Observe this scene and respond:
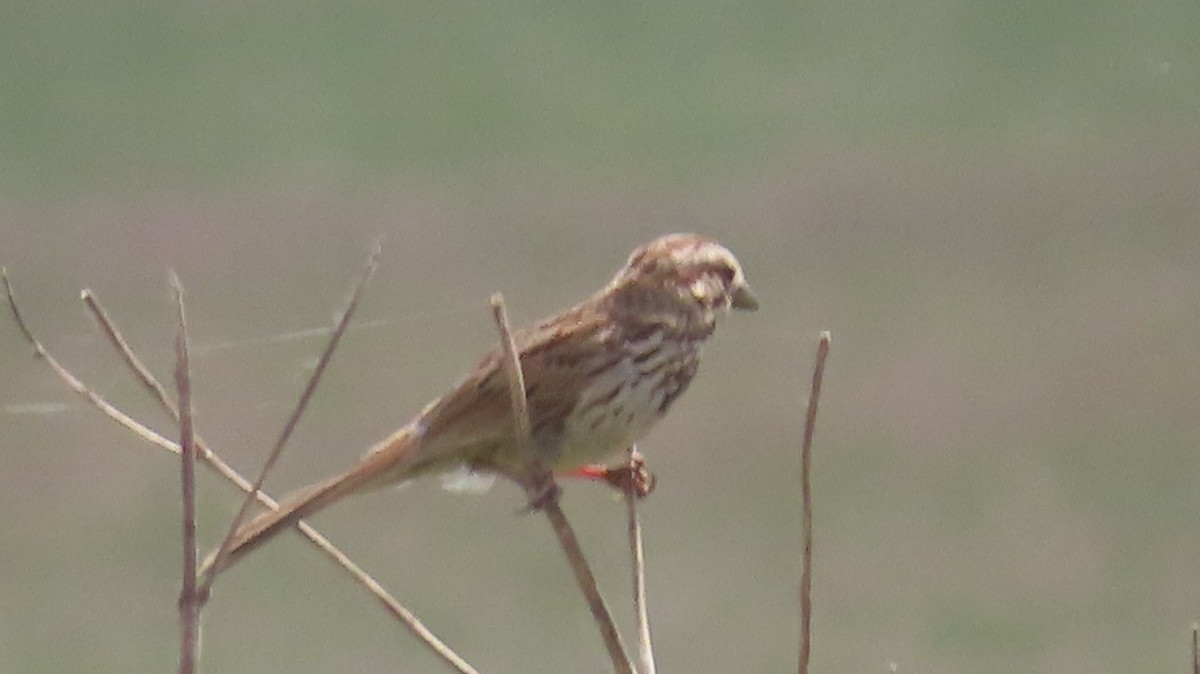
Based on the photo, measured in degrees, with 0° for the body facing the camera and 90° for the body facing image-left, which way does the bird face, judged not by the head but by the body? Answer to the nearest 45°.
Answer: approximately 270°

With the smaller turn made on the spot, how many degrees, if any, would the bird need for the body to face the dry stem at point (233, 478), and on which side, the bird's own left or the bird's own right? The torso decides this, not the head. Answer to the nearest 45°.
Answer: approximately 135° to the bird's own right
